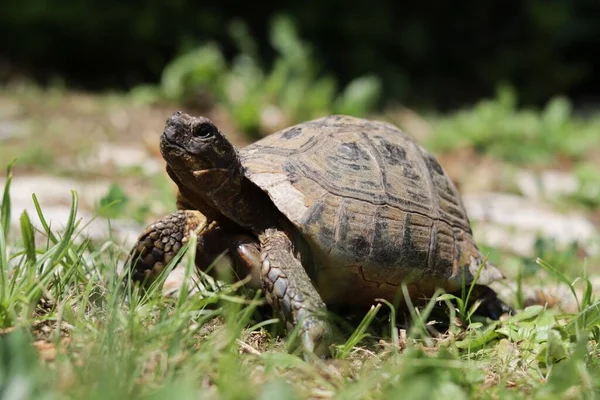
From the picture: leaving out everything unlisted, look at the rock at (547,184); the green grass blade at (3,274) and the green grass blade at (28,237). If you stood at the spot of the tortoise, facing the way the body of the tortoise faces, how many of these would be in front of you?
2

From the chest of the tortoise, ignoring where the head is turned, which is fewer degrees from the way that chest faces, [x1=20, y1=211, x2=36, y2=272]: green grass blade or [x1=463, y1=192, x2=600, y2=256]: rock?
the green grass blade

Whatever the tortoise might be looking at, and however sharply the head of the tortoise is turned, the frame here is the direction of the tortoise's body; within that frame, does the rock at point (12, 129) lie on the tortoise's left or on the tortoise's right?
on the tortoise's right

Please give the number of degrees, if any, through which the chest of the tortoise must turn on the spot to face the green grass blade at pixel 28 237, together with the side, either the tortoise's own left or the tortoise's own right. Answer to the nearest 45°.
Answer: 0° — it already faces it

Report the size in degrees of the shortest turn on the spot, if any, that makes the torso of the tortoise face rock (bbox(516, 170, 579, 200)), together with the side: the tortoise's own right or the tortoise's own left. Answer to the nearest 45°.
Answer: approximately 180°

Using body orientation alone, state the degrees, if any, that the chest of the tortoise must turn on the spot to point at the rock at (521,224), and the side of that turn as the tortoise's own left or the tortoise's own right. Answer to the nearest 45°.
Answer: approximately 180°

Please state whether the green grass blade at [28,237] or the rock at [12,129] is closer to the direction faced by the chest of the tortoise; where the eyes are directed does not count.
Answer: the green grass blade

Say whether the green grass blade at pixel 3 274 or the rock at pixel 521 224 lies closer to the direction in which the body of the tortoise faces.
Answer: the green grass blade

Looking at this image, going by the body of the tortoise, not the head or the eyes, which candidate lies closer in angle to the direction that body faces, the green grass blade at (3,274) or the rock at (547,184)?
the green grass blade

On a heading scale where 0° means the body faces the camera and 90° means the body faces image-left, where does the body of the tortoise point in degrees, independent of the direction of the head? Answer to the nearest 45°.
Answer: approximately 45°

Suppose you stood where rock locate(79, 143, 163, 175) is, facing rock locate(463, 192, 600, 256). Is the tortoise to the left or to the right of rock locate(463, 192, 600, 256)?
right

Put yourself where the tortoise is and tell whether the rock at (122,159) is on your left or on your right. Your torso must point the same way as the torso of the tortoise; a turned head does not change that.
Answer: on your right
